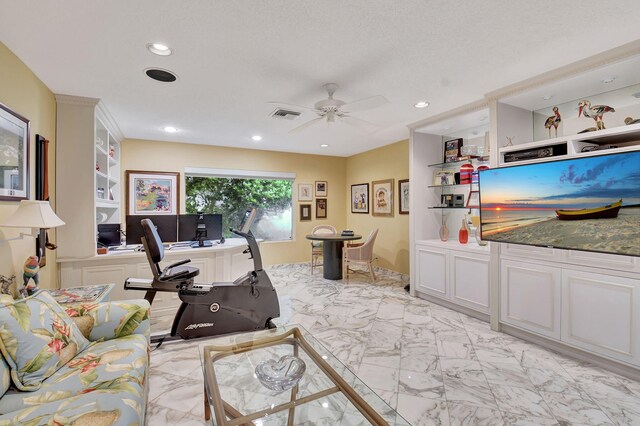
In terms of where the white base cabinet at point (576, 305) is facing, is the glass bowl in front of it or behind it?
in front

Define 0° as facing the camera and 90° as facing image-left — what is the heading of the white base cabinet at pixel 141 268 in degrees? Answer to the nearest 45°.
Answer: approximately 0°

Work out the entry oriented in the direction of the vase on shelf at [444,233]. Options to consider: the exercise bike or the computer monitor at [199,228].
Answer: the exercise bike

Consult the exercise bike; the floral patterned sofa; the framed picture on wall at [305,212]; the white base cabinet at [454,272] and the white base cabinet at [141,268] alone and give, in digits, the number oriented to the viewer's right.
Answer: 2

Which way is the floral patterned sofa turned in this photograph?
to the viewer's right

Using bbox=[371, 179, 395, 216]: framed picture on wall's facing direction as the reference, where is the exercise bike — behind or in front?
in front

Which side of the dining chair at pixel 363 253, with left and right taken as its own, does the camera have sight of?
left

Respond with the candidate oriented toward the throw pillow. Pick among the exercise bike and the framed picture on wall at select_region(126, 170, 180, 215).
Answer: the framed picture on wall

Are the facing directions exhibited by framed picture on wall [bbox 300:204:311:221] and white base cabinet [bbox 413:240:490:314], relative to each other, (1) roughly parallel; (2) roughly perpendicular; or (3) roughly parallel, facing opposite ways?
roughly perpendicular

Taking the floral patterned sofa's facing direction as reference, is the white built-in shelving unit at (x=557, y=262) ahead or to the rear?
ahead

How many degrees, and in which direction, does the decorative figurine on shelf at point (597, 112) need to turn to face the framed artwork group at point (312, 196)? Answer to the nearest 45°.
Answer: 0° — it already faces it

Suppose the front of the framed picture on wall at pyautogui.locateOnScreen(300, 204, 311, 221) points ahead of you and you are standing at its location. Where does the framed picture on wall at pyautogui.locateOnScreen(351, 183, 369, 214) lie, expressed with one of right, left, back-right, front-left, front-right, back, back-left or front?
left

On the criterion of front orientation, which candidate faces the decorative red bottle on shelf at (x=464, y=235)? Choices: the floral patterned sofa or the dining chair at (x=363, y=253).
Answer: the floral patterned sofa

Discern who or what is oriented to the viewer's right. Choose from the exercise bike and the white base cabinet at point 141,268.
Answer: the exercise bike
